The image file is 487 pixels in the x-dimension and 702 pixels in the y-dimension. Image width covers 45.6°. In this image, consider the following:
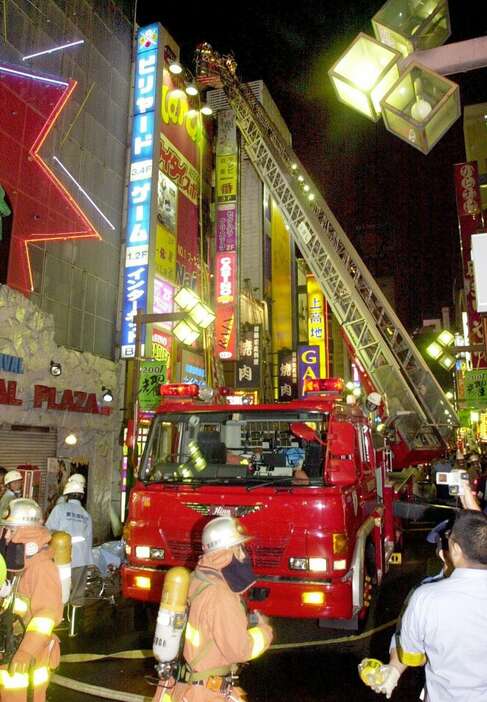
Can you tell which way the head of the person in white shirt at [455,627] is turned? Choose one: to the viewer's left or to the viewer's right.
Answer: to the viewer's left

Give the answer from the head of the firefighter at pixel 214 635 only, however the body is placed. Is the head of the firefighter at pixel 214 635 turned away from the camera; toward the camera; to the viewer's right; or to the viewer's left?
to the viewer's right

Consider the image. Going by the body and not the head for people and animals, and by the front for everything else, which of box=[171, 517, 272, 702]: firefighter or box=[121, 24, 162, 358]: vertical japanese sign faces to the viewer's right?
the firefighter

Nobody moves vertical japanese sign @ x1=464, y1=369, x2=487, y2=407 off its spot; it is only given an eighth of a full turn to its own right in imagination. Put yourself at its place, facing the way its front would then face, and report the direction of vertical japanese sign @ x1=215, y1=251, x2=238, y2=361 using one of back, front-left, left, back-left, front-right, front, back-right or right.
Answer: front-right

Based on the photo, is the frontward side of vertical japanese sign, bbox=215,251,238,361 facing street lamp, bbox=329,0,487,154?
yes

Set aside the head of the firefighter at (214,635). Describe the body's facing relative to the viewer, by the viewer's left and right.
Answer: facing to the right of the viewer

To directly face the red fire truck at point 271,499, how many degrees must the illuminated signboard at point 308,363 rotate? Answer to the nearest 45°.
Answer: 0° — it already faces it

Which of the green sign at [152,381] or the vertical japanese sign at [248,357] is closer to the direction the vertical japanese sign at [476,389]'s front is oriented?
the green sign

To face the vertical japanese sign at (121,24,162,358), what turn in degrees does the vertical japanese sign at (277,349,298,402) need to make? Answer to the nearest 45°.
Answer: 0° — it already faces it
